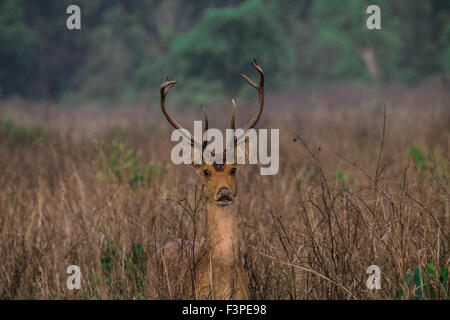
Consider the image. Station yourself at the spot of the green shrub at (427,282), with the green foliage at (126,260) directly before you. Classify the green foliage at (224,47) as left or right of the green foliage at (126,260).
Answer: right

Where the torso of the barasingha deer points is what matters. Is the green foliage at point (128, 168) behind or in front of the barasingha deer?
behind

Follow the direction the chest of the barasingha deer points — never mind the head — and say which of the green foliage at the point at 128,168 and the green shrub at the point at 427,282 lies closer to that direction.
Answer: the green shrub

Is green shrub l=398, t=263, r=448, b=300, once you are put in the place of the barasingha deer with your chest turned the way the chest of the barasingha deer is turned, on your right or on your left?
on your left

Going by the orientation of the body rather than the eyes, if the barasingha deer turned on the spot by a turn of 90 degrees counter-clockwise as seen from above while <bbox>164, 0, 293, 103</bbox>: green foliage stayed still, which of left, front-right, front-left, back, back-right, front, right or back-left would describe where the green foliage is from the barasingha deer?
left

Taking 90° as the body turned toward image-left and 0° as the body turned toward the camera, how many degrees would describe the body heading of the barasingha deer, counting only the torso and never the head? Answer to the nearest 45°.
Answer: approximately 0°

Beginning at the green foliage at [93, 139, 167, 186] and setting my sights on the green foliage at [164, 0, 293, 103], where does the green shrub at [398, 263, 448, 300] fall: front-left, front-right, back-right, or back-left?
back-right
